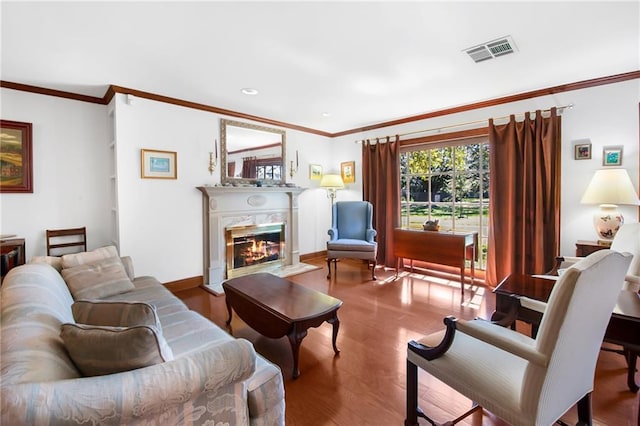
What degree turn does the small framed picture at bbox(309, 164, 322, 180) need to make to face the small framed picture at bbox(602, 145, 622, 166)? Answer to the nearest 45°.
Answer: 0° — it already faces it

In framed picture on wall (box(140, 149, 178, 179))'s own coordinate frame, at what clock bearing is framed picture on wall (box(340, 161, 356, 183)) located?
framed picture on wall (box(340, 161, 356, 183)) is roughly at 10 o'clock from framed picture on wall (box(140, 149, 178, 179)).

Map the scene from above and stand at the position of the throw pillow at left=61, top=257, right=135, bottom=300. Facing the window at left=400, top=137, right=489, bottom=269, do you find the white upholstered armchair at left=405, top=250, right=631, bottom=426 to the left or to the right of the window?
right

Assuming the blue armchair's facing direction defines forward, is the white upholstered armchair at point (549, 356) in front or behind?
in front

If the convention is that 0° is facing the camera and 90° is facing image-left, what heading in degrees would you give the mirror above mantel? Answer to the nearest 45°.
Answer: approximately 315°

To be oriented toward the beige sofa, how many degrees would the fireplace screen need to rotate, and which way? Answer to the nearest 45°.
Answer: approximately 45° to its right

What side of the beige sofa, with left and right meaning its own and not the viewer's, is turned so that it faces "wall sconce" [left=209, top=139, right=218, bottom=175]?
left

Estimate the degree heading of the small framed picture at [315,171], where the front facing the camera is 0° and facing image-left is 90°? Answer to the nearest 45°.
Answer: approximately 315°

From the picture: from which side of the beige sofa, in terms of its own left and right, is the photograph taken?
right

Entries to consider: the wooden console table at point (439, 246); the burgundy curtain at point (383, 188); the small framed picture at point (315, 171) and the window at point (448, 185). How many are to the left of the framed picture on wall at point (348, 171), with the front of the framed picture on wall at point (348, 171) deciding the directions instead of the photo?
3

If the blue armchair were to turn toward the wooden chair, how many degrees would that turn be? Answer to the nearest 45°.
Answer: approximately 45° to its right

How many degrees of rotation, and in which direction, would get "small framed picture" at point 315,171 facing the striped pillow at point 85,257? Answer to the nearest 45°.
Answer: approximately 90° to its right

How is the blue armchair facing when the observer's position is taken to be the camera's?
facing the viewer

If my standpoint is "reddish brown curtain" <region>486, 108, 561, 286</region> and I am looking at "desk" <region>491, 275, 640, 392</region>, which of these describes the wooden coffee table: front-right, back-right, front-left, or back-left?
front-right

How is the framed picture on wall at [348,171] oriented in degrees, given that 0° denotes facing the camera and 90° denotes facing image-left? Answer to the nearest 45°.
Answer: approximately 45°

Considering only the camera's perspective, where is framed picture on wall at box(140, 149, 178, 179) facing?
facing the viewer and to the right of the viewer

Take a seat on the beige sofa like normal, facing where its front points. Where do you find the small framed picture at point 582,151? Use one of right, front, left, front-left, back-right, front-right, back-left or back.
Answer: front
